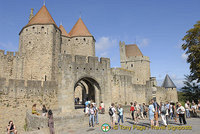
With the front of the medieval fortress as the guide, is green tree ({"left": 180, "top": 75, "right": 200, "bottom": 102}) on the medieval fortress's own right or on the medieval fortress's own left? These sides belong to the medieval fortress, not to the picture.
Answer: on the medieval fortress's own left

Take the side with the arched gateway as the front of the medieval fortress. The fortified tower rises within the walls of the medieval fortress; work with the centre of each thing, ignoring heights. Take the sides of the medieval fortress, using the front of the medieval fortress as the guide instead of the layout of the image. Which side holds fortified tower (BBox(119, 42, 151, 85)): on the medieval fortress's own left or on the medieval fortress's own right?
on the medieval fortress's own left

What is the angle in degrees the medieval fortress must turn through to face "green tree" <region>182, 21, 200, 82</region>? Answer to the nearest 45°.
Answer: approximately 45° to its left

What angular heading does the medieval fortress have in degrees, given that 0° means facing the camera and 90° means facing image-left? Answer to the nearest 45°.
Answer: approximately 315°
